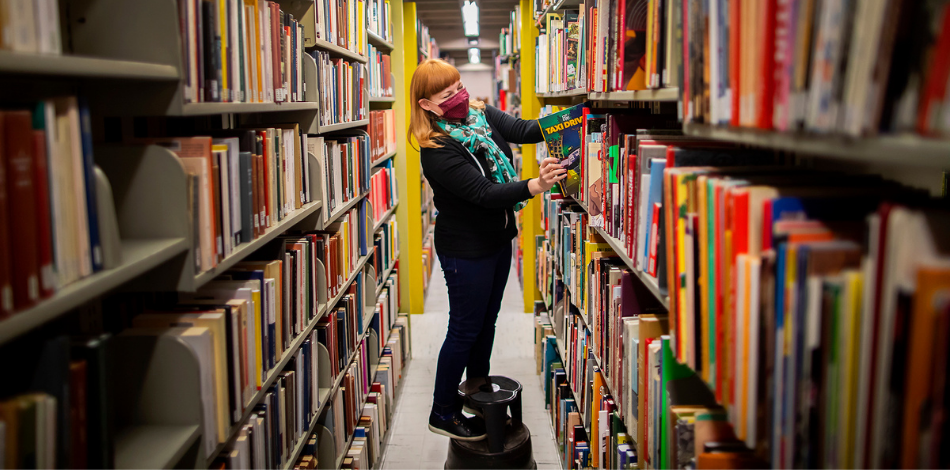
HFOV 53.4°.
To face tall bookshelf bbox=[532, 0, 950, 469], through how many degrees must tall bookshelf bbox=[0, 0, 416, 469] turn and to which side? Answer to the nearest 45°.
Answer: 0° — it already faces it

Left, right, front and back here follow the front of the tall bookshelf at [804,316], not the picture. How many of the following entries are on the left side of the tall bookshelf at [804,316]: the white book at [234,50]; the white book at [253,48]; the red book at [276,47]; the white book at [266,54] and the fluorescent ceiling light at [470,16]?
0

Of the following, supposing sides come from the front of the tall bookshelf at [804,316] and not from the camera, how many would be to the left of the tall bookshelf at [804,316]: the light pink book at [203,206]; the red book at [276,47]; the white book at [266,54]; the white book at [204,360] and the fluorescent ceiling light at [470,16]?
0

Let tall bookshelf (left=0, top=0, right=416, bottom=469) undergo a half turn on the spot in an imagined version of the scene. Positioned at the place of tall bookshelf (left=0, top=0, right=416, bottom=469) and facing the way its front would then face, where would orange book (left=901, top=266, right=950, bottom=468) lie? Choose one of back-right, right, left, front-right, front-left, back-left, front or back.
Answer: back

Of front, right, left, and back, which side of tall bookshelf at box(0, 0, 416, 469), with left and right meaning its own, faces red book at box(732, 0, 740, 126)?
front

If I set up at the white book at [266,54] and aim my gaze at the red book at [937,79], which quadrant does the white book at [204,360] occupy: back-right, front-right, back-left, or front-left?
front-right

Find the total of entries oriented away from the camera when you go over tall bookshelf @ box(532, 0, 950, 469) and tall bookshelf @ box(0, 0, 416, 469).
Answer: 0

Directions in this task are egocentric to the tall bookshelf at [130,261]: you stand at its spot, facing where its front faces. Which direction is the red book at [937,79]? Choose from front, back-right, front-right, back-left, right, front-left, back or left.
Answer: front

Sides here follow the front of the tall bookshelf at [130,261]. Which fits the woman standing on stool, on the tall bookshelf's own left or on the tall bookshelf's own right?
on the tall bookshelf's own left

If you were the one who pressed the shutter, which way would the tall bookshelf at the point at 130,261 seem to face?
facing the viewer and to the right of the viewer
